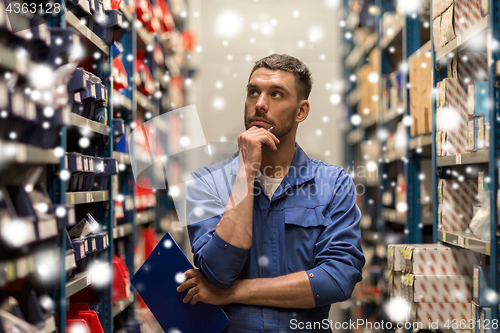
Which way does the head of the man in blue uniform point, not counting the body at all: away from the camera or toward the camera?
toward the camera

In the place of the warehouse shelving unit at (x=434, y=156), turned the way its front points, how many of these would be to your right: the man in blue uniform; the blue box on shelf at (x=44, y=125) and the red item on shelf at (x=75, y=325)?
0

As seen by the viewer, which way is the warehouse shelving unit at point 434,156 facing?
to the viewer's left

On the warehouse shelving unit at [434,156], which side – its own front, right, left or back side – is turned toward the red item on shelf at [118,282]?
front

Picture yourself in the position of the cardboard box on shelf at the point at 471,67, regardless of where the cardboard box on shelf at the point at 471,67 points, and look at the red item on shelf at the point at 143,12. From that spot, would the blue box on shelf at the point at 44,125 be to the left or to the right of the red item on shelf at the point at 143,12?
left

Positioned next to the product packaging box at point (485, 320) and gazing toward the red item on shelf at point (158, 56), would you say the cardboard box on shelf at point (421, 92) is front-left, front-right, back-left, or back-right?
front-right

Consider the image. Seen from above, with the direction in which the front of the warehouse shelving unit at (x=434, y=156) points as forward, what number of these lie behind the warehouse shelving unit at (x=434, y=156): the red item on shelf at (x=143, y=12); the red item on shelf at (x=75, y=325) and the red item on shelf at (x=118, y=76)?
0

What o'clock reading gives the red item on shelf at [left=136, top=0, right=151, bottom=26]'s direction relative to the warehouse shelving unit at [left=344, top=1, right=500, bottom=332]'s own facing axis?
The red item on shelf is roughly at 12 o'clock from the warehouse shelving unit.

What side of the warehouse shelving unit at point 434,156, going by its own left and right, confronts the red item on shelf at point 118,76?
front

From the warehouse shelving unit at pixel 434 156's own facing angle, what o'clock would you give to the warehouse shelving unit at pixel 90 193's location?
the warehouse shelving unit at pixel 90 193 is roughly at 11 o'clock from the warehouse shelving unit at pixel 434 156.

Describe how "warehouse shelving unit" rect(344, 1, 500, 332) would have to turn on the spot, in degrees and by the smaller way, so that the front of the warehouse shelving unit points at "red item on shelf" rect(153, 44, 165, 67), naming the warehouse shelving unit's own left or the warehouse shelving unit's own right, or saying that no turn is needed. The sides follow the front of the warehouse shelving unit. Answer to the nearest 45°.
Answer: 0° — it already faces it

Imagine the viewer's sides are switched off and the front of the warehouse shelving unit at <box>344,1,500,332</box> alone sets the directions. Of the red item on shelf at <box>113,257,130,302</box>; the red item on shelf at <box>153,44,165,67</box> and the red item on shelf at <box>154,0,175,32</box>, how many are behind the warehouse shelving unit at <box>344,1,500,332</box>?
0
